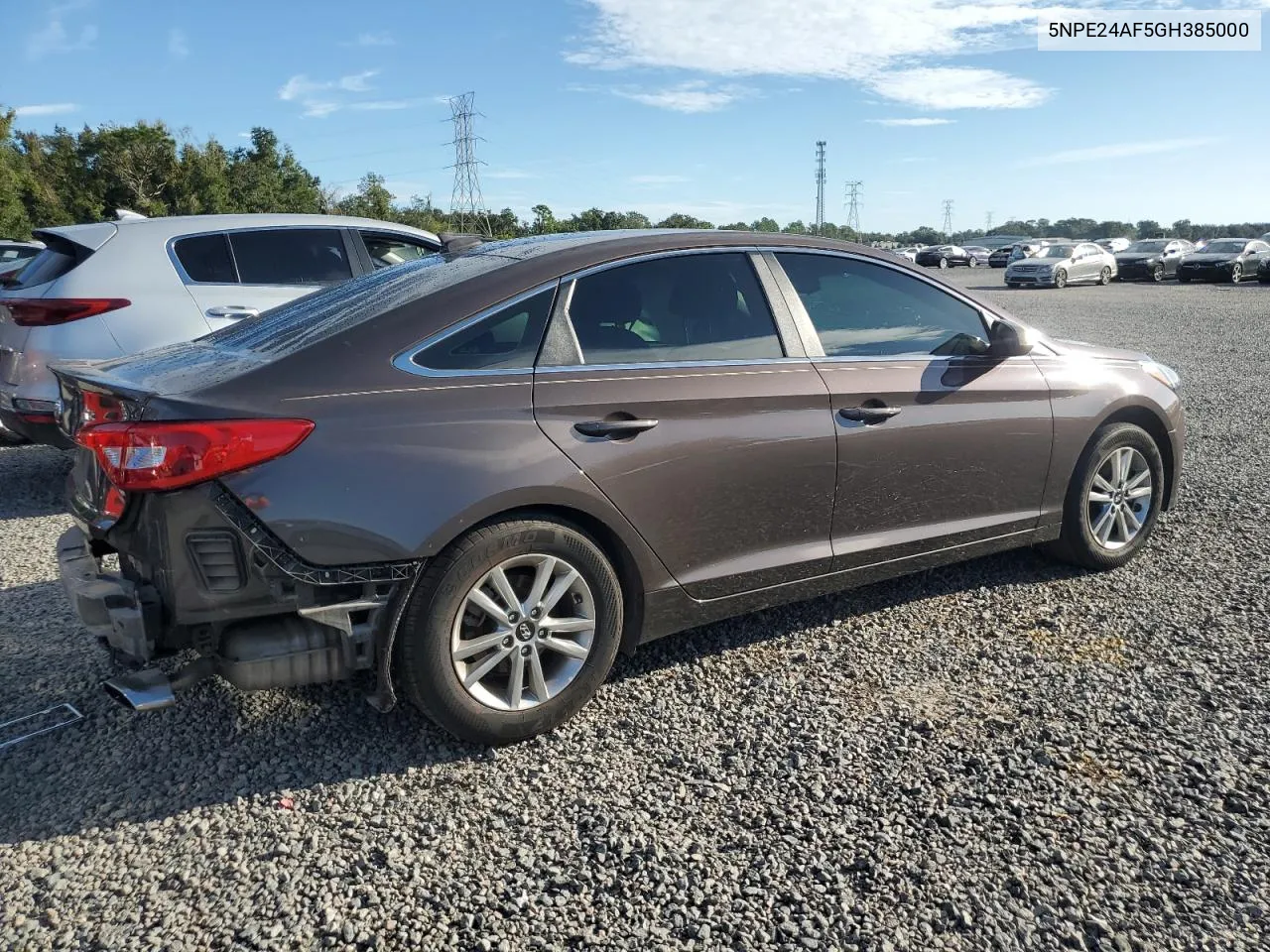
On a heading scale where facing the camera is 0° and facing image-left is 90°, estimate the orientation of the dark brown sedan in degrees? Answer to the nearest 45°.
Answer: approximately 225°

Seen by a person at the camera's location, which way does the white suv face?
facing away from the viewer and to the right of the viewer

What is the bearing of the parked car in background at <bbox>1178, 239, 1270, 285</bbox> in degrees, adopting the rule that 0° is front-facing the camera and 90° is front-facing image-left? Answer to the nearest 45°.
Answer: approximately 45°

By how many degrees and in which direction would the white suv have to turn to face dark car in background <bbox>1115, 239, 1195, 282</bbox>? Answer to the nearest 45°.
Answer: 0° — it already faces it

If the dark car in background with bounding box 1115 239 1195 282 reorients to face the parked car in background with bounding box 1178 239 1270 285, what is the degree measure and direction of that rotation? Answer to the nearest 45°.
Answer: approximately 90° to its left

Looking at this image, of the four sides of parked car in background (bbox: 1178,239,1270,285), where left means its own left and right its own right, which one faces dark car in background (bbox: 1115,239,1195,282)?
right

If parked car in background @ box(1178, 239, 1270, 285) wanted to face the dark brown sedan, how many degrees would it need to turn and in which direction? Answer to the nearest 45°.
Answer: approximately 45° to its left
